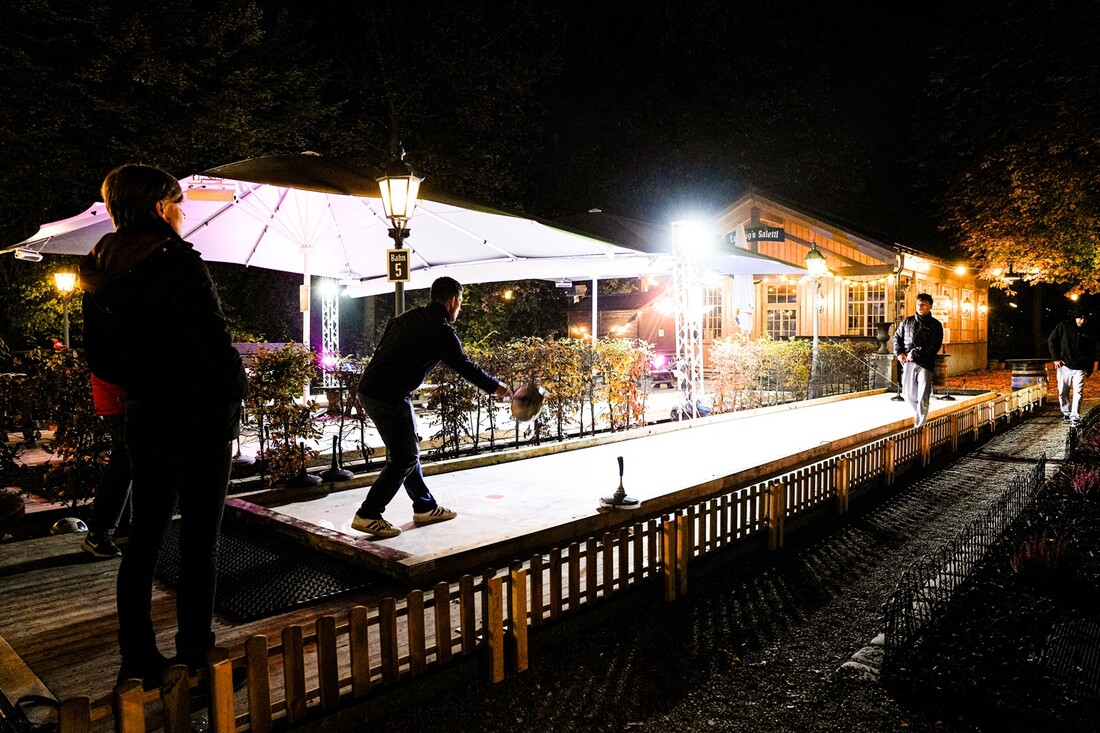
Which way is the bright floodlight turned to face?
toward the camera

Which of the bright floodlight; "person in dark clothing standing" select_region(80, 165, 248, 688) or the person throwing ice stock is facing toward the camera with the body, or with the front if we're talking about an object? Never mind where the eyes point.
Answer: the bright floodlight

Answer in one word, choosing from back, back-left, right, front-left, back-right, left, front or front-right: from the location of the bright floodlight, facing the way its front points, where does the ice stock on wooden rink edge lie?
front

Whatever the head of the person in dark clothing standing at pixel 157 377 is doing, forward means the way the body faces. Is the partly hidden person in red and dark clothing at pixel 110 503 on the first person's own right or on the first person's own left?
on the first person's own left

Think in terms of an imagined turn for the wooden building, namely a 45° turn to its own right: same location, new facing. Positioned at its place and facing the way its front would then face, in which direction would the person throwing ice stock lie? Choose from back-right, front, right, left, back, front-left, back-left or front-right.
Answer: left

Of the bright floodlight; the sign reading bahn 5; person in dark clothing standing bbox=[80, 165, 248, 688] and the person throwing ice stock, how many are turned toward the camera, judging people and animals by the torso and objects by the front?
2

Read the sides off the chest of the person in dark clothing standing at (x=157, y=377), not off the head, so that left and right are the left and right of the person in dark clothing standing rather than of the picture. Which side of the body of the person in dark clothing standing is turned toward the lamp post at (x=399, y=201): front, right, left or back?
front

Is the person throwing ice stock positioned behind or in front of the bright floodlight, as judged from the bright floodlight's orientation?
in front

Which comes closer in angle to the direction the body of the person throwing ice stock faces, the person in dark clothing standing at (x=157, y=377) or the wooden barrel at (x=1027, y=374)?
the wooden barrel

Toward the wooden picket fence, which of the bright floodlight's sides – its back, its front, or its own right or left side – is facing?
front

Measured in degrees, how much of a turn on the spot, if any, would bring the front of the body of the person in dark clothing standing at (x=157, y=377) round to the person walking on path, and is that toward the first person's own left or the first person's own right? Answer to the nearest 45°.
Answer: approximately 45° to the first person's own right

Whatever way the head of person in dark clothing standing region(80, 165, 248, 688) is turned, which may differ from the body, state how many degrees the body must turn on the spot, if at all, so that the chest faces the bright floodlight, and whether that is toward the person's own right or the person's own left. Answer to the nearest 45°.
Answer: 0° — they already face it

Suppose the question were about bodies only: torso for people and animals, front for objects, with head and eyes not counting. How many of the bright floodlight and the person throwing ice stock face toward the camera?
1

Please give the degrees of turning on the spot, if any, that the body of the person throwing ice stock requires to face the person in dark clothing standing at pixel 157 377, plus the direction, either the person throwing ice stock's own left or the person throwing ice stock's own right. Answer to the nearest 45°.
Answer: approximately 180°

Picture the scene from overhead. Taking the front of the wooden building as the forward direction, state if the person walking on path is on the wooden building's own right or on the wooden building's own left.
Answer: on the wooden building's own left

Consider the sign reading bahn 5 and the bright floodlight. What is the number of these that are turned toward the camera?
2
